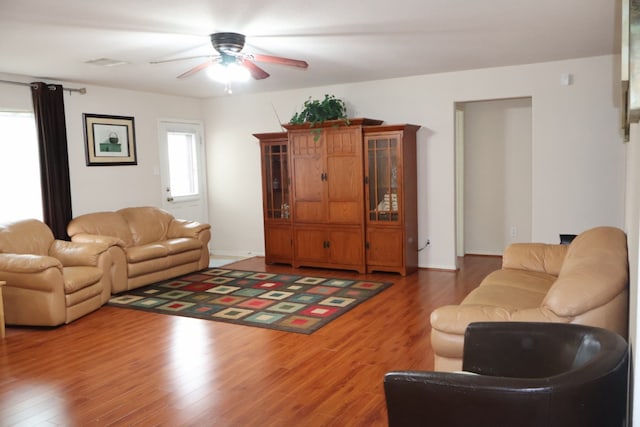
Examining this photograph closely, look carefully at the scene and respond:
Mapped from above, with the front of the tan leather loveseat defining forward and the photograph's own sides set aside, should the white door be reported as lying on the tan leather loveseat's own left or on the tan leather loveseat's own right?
on the tan leather loveseat's own left

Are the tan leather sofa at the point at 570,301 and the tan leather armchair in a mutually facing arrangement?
yes

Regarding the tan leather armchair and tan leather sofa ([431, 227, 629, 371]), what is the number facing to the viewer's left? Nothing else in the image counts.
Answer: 1

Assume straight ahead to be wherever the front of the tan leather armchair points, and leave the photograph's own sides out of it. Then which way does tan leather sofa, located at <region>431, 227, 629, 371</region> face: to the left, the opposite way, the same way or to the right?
the opposite way

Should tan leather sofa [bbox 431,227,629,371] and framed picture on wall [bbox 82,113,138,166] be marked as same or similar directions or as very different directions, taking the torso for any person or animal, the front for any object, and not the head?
very different directions

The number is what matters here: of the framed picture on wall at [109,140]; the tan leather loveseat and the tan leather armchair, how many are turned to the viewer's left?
0

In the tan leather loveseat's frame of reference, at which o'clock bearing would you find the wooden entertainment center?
The wooden entertainment center is roughly at 11 o'clock from the tan leather loveseat.

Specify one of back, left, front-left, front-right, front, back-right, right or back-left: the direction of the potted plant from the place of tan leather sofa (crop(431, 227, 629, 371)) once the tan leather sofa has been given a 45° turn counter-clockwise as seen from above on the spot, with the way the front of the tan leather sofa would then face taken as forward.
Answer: right

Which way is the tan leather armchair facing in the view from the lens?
facing the viewer and to the right of the viewer

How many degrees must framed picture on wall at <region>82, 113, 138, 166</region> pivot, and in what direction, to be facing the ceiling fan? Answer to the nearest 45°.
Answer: approximately 45° to its right

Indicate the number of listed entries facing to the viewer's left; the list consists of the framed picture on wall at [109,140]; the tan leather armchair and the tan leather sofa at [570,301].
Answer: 1

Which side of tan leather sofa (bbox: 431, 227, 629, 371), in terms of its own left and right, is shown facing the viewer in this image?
left

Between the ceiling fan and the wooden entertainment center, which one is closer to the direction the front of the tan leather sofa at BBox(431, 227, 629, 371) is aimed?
the ceiling fan

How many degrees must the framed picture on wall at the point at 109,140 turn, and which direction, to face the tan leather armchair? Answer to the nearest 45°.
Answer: approximately 45° to its right
